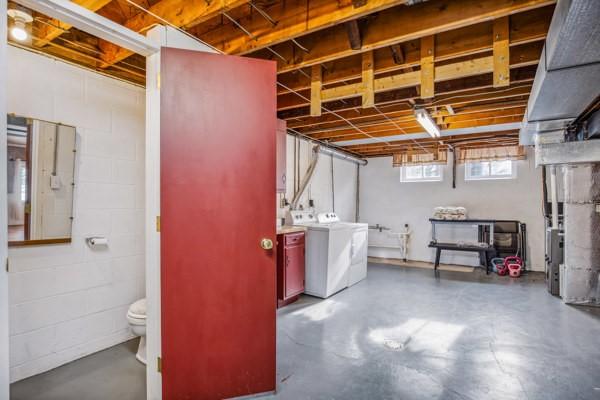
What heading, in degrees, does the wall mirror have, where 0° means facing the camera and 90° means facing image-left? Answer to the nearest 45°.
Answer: approximately 315°

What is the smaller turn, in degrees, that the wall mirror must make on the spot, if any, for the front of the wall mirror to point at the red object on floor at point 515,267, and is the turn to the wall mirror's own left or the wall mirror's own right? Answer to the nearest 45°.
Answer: approximately 45° to the wall mirror's own left

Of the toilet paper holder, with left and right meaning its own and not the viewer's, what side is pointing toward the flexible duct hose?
left

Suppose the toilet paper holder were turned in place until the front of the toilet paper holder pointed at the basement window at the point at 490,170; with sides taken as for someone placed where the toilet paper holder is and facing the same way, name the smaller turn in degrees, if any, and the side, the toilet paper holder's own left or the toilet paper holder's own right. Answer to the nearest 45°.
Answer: approximately 45° to the toilet paper holder's own left

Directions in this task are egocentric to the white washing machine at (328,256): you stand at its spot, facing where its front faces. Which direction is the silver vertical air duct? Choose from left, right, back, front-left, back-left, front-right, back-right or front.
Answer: front-left

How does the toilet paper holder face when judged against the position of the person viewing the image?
facing the viewer and to the right of the viewer

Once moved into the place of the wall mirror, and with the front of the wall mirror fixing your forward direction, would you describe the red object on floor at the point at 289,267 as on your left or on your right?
on your left

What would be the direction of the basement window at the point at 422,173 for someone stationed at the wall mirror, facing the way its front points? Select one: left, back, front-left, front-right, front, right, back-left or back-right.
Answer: front-left

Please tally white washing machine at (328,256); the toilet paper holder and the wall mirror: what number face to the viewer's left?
0

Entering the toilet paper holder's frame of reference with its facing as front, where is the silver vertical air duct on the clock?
The silver vertical air duct is roughly at 11 o'clock from the toilet paper holder.

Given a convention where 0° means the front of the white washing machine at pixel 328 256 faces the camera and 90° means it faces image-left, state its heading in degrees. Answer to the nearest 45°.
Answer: approximately 315°

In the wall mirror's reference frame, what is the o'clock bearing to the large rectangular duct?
The large rectangular duct is roughly at 12 o'clock from the wall mirror.

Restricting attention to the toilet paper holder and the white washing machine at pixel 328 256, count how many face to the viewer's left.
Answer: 0

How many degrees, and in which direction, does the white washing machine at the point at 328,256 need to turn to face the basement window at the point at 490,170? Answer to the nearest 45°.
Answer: approximately 90° to its left
